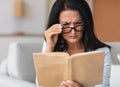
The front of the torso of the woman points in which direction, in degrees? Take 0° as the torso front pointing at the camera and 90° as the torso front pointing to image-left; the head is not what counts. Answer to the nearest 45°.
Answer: approximately 0°
